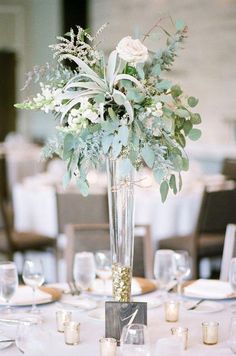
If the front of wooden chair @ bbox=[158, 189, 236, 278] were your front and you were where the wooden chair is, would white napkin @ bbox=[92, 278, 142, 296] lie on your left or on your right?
on your left

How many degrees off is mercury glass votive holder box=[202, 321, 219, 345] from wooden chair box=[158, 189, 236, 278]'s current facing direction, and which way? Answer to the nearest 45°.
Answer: approximately 135° to its left

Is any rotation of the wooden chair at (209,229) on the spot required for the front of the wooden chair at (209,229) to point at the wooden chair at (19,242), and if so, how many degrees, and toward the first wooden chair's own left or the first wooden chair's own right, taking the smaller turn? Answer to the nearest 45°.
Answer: approximately 45° to the first wooden chair's own left

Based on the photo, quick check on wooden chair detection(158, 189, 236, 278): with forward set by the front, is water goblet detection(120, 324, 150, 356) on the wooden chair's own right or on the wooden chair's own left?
on the wooden chair's own left

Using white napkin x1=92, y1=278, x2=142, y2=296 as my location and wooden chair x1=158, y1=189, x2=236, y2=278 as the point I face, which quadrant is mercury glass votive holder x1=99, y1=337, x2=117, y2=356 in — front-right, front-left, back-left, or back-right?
back-right

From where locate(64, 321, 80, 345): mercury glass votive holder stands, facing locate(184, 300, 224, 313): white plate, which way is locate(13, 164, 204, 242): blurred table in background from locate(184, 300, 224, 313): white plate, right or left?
left

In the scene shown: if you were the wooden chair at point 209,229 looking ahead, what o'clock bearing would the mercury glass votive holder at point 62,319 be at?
The mercury glass votive holder is roughly at 8 o'clock from the wooden chair.

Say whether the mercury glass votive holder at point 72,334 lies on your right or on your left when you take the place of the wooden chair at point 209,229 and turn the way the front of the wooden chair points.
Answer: on your left

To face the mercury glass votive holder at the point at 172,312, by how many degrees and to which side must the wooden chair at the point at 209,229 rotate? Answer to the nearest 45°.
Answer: approximately 135° to its left

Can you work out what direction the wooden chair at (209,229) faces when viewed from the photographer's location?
facing away from the viewer and to the left of the viewer
